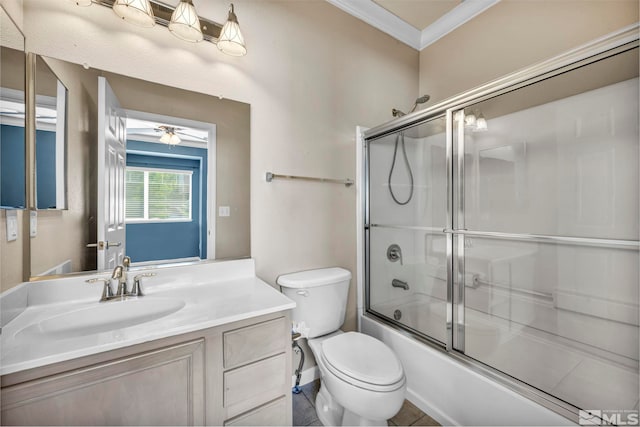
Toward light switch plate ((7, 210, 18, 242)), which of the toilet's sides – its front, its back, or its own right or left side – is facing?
right

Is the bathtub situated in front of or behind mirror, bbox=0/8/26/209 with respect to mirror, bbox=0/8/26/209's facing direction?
in front

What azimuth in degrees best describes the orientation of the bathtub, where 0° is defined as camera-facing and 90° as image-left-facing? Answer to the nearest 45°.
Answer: approximately 45°

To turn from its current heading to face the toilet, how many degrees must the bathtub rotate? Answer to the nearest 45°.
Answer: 0° — it already faces it

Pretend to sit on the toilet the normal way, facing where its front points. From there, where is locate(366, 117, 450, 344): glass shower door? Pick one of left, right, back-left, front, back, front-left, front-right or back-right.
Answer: left

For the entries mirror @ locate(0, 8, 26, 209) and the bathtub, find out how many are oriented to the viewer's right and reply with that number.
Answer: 1

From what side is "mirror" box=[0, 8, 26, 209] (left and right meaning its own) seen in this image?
right

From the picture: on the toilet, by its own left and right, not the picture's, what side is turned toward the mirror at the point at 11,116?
right

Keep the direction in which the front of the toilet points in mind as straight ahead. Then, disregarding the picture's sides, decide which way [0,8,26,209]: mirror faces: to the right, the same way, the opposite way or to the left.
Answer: to the left

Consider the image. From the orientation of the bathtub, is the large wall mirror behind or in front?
in front

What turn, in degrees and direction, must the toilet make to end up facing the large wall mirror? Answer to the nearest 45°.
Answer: approximately 135° to its right
